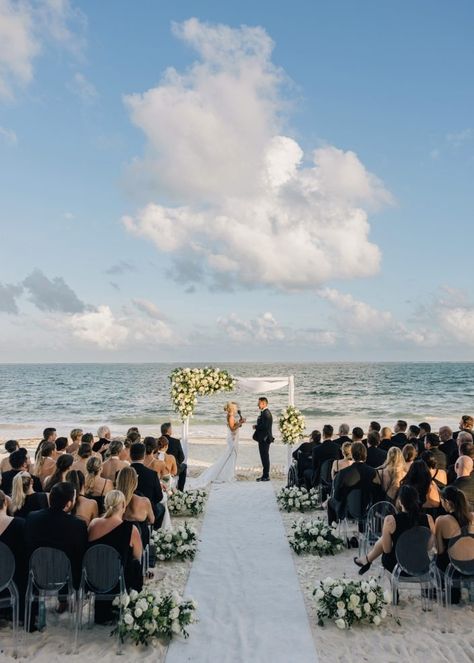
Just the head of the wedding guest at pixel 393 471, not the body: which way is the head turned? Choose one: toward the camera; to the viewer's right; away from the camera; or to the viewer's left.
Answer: away from the camera

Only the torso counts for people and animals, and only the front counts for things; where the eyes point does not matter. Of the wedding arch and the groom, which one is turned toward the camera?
the wedding arch

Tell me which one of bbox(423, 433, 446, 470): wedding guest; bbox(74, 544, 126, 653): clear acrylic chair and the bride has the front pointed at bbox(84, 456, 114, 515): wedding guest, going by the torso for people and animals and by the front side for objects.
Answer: the clear acrylic chair

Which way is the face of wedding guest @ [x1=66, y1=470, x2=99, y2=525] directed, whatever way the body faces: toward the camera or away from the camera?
away from the camera

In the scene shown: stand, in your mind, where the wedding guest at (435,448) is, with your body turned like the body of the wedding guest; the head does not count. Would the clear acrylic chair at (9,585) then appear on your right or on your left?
on your left

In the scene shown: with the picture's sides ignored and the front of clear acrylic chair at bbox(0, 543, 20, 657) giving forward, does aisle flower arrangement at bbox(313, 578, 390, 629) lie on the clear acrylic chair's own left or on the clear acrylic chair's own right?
on the clear acrylic chair's own right

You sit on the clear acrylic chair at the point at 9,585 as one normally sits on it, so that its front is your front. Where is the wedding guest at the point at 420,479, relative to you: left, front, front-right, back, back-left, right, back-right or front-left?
right

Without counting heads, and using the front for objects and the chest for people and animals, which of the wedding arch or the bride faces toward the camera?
the wedding arch

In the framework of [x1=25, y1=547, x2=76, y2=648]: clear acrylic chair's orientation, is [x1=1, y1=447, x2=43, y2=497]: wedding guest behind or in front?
in front

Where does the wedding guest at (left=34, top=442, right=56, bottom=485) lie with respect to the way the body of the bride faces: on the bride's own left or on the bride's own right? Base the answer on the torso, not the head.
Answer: on the bride's own right

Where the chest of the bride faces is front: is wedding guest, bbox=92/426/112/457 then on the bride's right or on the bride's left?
on the bride's right

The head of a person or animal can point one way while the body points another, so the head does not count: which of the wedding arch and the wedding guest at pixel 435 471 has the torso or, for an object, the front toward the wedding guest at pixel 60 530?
the wedding arch

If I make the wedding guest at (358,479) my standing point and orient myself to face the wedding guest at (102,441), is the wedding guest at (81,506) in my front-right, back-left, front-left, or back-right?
front-left

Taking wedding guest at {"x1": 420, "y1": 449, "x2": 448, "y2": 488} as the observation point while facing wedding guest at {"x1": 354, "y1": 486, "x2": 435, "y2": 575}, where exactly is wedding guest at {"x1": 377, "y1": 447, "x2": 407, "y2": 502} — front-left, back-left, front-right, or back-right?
front-right

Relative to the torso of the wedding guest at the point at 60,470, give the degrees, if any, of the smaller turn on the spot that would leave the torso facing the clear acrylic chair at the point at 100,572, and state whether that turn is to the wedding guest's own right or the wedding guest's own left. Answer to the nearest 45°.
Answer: approximately 135° to the wedding guest's own right

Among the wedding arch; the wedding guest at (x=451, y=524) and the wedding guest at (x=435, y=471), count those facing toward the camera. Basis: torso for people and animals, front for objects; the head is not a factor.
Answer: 1

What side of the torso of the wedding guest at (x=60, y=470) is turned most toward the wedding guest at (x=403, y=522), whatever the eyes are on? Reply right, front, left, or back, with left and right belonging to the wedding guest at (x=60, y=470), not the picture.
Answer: right

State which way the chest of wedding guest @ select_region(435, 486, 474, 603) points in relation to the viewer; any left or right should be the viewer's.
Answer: facing away from the viewer and to the left of the viewer

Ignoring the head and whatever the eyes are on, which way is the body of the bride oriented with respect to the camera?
to the viewer's right

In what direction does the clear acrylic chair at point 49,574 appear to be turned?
away from the camera
